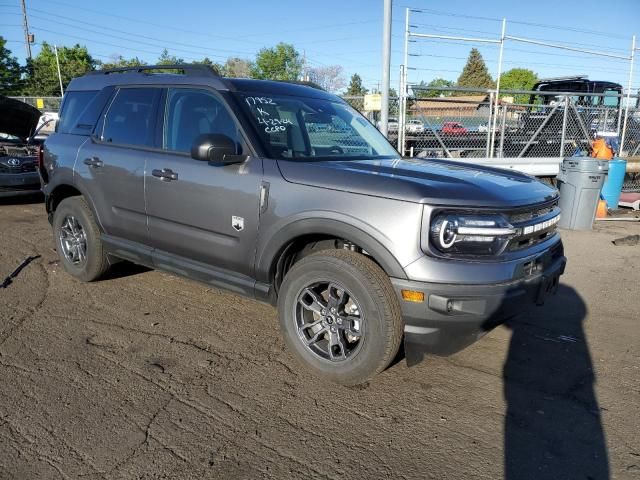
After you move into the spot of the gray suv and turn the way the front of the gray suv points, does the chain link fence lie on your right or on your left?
on your left

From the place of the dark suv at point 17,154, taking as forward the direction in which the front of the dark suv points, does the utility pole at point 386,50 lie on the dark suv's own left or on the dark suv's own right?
on the dark suv's own left

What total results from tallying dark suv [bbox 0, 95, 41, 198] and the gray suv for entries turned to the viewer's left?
0

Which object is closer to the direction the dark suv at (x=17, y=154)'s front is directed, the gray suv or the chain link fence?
the gray suv

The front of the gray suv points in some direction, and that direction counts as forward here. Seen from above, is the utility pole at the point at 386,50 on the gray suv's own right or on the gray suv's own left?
on the gray suv's own left

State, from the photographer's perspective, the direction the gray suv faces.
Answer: facing the viewer and to the right of the viewer

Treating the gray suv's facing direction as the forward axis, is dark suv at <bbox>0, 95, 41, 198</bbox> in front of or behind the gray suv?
behind

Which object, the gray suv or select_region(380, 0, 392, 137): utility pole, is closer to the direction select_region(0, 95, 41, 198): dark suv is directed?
the gray suv

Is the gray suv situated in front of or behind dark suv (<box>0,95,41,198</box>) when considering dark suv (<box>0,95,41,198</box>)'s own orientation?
in front

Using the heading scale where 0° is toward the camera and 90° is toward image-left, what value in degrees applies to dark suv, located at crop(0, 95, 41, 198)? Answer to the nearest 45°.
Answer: approximately 0°
